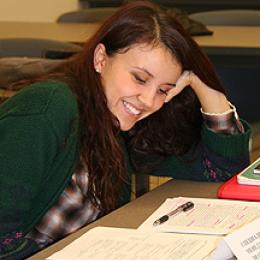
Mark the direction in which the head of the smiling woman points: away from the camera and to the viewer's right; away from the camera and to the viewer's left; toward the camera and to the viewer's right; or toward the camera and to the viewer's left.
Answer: toward the camera and to the viewer's right

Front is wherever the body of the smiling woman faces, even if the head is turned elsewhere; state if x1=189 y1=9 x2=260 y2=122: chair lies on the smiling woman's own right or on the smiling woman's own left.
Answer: on the smiling woman's own left

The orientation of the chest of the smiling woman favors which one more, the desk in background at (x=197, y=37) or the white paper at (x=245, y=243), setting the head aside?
the white paper

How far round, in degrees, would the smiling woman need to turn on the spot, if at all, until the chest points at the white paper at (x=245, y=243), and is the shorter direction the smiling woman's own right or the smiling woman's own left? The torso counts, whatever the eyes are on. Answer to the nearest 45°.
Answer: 0° — they already face it

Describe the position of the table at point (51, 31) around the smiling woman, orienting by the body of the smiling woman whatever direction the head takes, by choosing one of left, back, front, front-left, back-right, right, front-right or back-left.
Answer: back-left

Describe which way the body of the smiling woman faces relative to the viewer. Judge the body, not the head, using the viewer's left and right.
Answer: facing the viewer and to the right of the viewer
